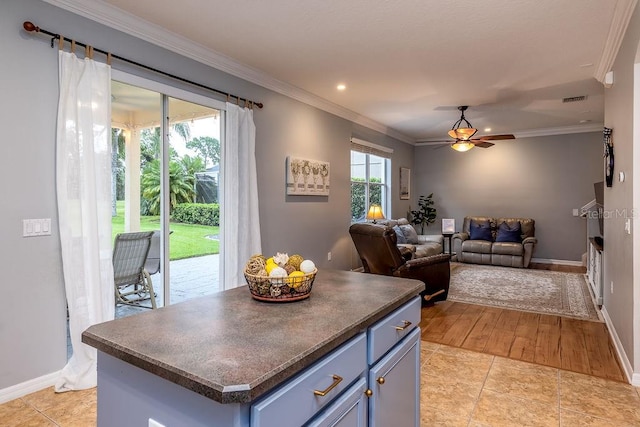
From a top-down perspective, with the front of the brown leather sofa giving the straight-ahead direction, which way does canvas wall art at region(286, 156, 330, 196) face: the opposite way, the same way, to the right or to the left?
to the left

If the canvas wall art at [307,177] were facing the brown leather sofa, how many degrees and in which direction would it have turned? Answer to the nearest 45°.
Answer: approximately 90° to its left

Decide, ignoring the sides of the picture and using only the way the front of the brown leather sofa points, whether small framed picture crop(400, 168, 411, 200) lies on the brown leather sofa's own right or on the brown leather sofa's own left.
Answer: on the brown leather sofa's own right

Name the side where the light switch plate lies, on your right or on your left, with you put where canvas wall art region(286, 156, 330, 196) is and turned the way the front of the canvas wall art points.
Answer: on your right

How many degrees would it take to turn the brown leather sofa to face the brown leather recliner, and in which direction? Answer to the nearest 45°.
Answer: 0° — it already faces it

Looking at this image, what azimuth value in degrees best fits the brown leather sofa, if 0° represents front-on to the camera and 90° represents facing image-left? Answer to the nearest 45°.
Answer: approximately 0°

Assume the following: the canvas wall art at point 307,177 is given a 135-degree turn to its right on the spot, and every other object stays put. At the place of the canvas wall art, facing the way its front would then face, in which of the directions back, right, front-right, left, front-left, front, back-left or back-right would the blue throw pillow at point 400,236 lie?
back-right
